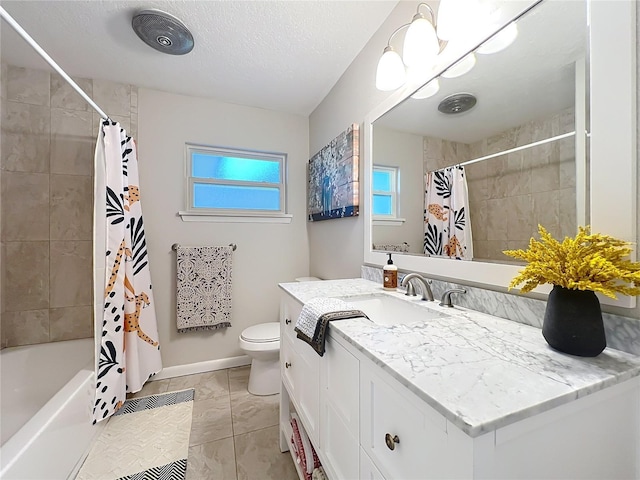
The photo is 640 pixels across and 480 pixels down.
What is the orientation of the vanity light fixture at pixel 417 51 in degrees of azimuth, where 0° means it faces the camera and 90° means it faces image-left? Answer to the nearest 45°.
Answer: approximately 45°

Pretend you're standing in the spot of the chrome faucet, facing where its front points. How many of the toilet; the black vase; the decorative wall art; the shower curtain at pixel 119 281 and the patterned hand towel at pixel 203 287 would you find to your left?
1

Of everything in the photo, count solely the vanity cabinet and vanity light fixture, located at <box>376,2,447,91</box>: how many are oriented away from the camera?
0

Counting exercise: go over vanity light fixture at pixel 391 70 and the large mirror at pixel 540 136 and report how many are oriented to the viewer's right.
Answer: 0

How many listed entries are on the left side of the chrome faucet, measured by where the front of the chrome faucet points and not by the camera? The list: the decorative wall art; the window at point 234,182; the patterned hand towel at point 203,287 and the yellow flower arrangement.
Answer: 1

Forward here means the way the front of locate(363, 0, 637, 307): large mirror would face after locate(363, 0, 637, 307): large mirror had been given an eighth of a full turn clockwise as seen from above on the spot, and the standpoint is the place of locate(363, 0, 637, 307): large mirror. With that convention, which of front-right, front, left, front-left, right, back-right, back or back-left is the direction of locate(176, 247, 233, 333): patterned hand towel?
front

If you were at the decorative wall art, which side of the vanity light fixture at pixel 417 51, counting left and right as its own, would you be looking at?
right

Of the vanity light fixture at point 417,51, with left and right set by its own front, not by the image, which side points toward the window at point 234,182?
right

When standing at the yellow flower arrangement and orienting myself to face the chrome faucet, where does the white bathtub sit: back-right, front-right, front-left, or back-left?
front-left

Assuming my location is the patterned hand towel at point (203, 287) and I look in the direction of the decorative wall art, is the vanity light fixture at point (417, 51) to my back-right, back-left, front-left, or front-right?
front-right

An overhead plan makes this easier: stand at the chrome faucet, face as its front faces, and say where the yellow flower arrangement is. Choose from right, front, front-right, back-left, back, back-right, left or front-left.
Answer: left

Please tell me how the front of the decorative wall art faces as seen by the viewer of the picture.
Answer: facing the viewer and to the left of the viewer
